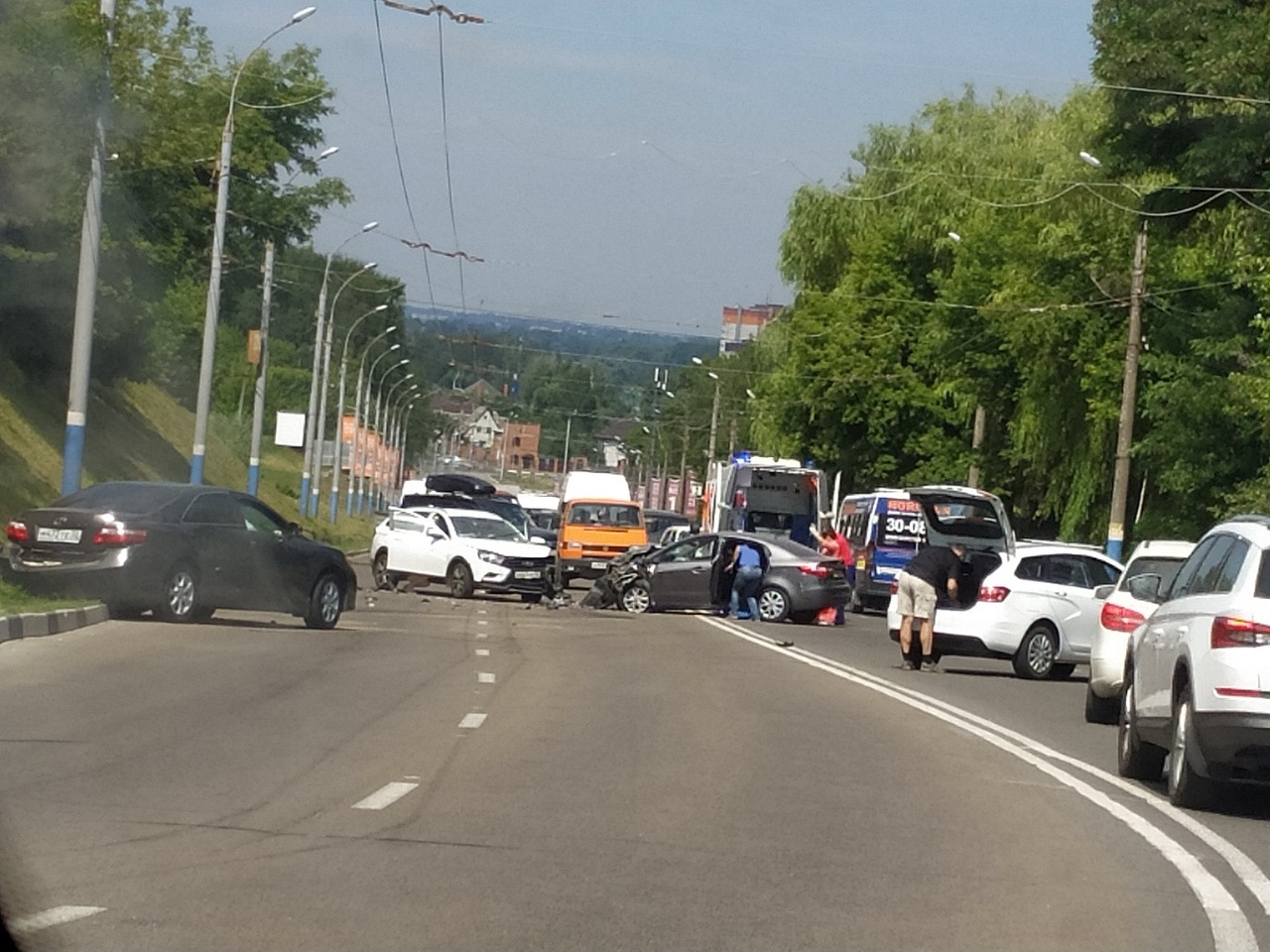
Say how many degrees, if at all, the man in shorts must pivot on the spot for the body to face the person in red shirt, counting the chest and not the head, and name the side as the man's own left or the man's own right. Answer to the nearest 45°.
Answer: approximately 45° to the man's own left

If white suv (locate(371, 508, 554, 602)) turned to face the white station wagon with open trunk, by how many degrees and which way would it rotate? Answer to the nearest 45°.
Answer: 0° — it already faces it

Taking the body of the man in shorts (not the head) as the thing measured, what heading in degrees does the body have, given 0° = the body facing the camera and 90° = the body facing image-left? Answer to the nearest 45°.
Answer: approximately 225°

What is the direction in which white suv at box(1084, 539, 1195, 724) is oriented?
away from the camera

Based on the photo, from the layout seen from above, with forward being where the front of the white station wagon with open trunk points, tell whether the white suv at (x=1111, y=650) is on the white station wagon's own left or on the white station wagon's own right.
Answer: on the white station wagon's own right

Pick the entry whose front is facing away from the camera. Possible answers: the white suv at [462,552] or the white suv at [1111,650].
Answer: the white suv at [1111,650]

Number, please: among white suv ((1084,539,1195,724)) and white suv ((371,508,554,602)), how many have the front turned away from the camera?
1

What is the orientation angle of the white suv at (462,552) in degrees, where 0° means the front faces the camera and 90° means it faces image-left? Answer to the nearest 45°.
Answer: approximately 315°

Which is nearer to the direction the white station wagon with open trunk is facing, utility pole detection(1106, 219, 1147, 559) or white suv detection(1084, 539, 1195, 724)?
the utility pole
